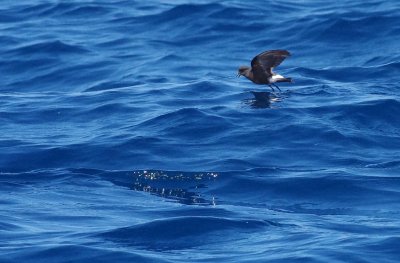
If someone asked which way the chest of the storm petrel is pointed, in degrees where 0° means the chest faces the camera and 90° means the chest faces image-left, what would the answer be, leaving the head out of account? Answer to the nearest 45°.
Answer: approximately 90°
